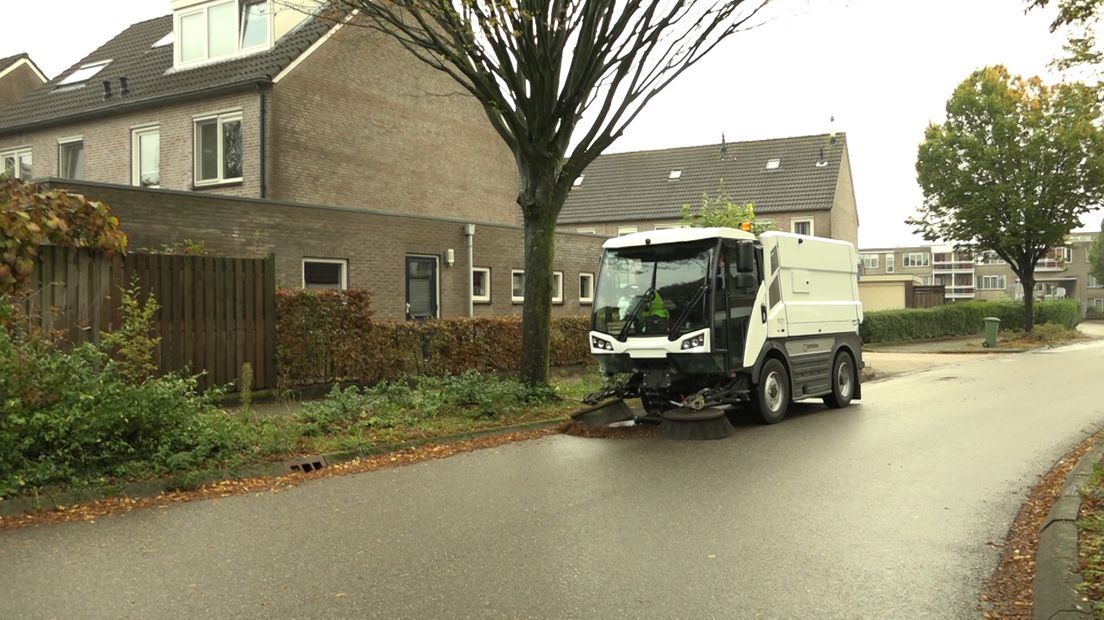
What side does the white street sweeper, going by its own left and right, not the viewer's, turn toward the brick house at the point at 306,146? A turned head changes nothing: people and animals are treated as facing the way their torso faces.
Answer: right

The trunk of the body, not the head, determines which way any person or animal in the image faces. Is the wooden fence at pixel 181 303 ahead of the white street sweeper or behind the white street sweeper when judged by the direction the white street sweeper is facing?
ahead

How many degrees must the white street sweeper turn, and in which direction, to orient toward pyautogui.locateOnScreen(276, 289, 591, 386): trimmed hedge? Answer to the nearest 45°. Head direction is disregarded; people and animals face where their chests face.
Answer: approximately 45° to its right

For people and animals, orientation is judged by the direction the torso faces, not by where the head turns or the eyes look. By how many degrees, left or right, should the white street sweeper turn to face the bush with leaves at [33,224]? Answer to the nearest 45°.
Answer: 0° — it already faces it

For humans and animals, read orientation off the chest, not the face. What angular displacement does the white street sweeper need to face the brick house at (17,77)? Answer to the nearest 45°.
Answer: approximately 90° to its right

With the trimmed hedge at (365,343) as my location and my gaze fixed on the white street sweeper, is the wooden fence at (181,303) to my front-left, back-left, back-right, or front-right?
back-right

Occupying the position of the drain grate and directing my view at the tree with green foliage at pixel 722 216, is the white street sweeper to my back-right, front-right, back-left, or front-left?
front-right

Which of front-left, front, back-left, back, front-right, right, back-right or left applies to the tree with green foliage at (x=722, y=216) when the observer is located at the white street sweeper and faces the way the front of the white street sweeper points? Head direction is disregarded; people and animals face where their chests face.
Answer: back-right

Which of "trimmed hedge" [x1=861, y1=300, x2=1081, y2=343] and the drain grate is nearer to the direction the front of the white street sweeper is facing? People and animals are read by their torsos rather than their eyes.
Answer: the drain grate

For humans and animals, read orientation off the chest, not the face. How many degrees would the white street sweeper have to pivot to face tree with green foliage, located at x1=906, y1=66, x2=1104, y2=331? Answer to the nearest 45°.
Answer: approximately 180°

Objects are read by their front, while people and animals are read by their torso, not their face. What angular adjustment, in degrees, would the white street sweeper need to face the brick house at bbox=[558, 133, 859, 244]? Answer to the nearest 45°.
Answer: approximately 135° to its right

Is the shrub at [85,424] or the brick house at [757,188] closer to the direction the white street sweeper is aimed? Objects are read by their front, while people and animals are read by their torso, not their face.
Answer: the shrub

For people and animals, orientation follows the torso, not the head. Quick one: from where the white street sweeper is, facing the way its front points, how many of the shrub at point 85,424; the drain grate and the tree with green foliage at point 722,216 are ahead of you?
2
